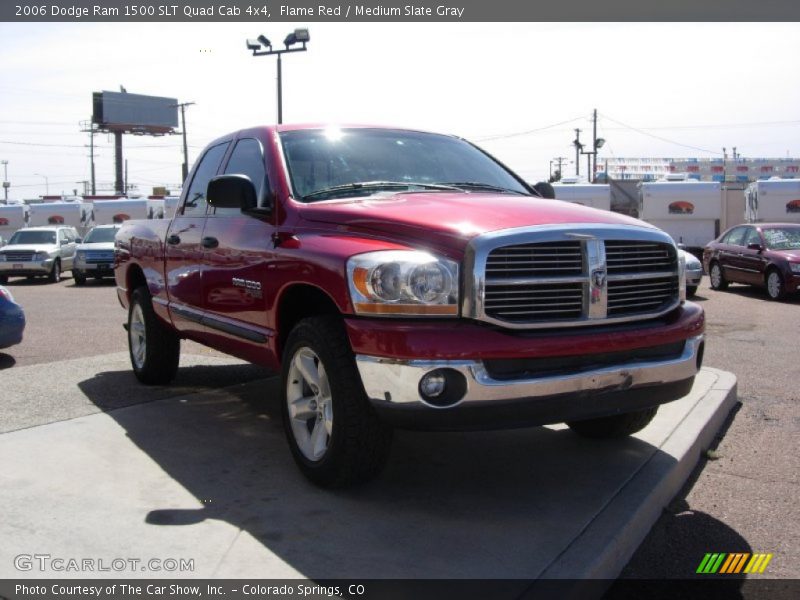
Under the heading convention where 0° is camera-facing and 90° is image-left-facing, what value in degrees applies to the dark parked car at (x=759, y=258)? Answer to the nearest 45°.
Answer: approximately 315°

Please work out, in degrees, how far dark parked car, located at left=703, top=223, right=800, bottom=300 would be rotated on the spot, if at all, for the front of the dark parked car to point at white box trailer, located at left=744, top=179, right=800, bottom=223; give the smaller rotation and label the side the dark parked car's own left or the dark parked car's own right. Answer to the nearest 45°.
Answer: approximately 135° to the dark parked car's own left

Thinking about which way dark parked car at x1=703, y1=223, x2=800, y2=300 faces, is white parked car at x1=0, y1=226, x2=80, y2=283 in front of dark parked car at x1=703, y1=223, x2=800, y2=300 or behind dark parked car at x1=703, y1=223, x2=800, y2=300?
behind

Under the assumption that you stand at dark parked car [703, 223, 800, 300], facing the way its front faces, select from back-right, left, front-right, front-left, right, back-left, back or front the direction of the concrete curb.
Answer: front-right

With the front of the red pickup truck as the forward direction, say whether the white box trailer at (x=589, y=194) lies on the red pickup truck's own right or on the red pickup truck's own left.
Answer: on the red pickup truck's own left

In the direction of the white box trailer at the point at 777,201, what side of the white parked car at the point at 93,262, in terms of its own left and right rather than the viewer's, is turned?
left

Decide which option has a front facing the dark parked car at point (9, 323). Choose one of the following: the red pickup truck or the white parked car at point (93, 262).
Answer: the white parked car

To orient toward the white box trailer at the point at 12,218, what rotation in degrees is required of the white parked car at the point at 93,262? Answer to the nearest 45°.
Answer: approximately 180°

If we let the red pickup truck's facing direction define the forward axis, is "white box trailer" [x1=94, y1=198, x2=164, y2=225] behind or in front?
behind
